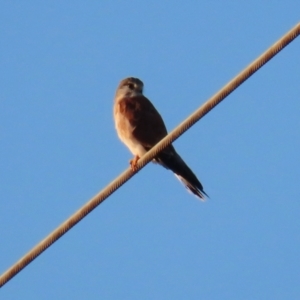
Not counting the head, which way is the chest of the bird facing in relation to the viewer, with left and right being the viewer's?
facing to the left of the viewer
